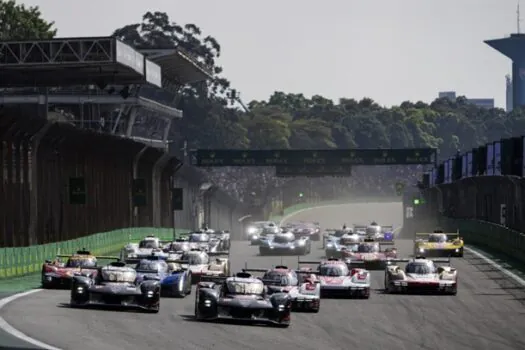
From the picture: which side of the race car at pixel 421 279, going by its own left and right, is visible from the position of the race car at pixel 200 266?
right

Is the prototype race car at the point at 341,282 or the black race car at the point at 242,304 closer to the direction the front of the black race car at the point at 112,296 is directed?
the black race car

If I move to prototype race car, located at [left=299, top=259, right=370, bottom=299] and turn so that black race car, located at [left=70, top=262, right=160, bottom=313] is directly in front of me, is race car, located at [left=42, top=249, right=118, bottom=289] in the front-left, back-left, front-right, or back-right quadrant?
front-right

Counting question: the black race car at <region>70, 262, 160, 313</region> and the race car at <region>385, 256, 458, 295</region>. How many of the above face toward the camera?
2

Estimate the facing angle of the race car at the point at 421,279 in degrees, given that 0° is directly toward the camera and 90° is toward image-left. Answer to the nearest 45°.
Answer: approximately 0°

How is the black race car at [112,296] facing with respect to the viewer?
toward the camera

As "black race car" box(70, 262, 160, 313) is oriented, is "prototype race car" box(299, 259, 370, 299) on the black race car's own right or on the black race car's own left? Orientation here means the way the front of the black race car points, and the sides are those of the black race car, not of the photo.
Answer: on the black race car's own left

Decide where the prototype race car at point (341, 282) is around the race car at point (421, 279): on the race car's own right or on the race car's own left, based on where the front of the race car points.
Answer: on the race car's own right

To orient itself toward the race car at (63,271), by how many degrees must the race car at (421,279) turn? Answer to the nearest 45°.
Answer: approximately 90° to its right

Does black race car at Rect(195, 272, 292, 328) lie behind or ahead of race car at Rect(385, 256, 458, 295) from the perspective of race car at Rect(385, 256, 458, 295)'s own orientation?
ahead
